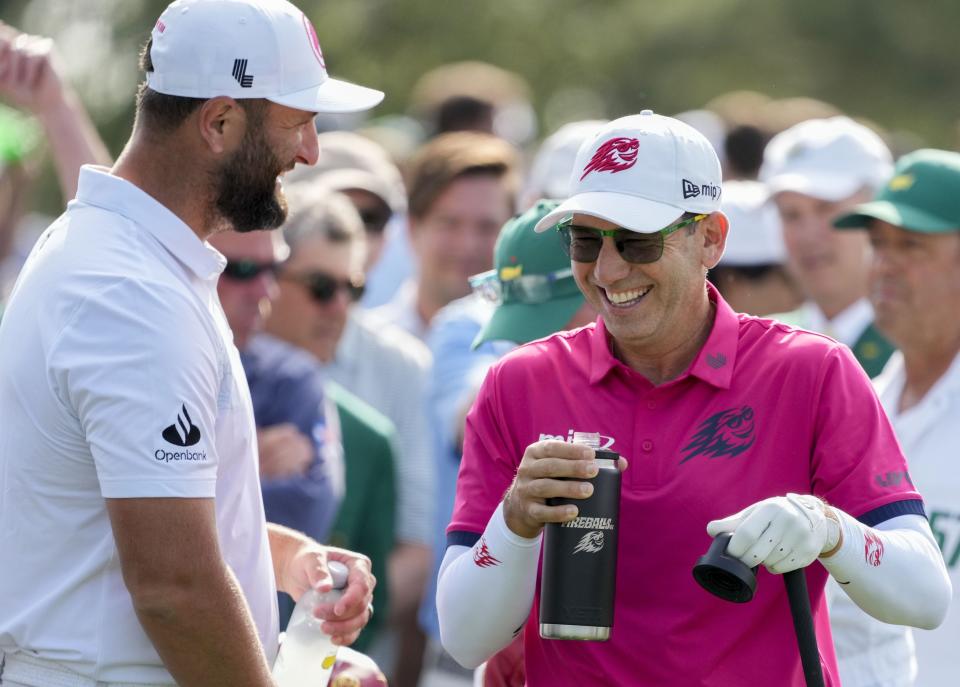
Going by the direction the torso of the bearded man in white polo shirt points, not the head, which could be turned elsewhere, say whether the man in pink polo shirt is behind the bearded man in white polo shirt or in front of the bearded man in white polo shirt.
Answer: in front

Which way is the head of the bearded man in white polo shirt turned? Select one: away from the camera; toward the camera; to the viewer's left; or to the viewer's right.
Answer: to the viewer's right

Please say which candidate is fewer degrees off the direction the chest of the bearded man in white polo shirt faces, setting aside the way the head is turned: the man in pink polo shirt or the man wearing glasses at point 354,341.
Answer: the man in pink polo shirt

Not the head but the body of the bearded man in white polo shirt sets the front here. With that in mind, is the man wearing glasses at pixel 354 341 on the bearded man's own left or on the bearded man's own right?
on the bearded man's own left

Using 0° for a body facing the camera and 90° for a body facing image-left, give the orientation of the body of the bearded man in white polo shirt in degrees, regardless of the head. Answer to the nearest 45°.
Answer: approximately 270°
